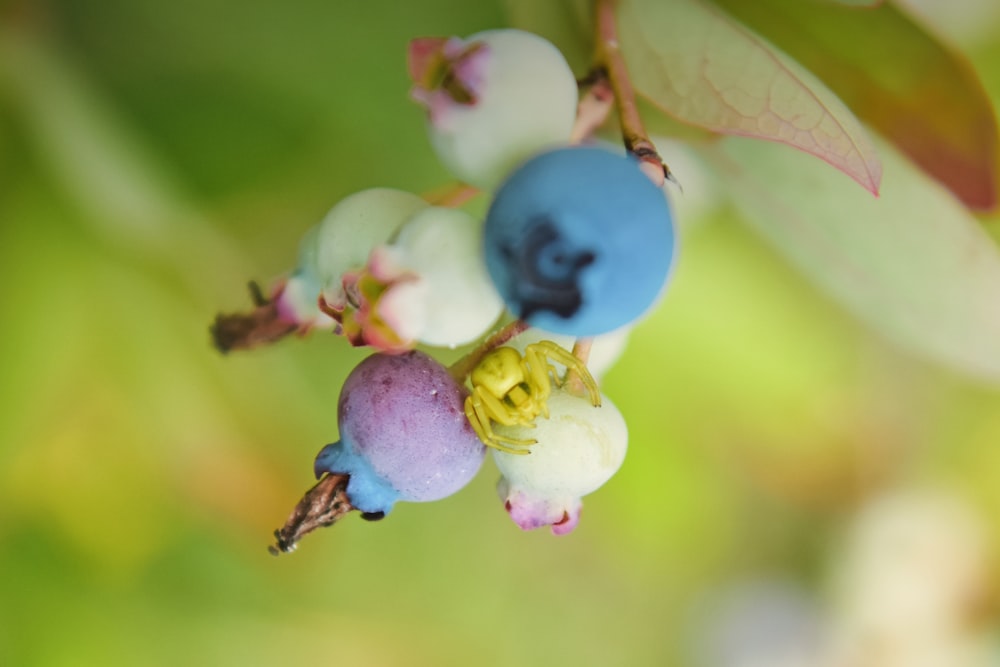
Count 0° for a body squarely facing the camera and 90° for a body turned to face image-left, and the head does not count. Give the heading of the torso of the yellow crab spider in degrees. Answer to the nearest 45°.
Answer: approximately 315°
